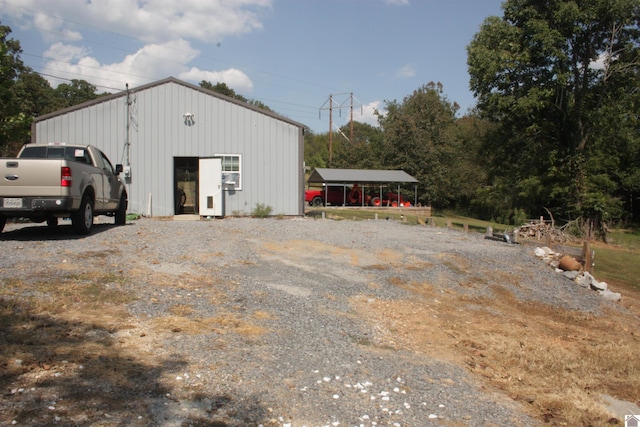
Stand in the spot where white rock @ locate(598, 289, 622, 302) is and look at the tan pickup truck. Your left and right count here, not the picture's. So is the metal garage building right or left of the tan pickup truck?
right

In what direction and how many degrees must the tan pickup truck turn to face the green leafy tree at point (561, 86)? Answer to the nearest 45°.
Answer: approximately 45° to its right

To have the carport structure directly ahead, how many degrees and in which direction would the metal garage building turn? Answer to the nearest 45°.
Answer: approximately 135° to its left

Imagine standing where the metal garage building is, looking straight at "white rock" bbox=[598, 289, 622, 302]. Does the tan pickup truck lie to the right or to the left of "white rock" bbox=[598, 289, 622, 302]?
right

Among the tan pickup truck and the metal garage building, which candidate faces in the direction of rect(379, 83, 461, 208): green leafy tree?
the tan pickup truck

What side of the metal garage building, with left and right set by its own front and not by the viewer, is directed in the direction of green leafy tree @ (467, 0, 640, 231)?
left

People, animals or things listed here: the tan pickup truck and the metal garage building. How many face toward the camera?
1

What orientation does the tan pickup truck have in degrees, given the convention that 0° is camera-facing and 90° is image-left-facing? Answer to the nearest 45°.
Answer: approximately 225°

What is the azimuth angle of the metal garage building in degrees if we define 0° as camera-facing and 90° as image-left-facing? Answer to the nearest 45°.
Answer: approximately 0°

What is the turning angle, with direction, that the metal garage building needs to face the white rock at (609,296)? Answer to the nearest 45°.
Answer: approximately 45° to its left

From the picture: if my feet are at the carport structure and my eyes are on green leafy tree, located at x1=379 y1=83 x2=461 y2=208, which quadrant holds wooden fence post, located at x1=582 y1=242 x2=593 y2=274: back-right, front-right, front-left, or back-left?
back-right
